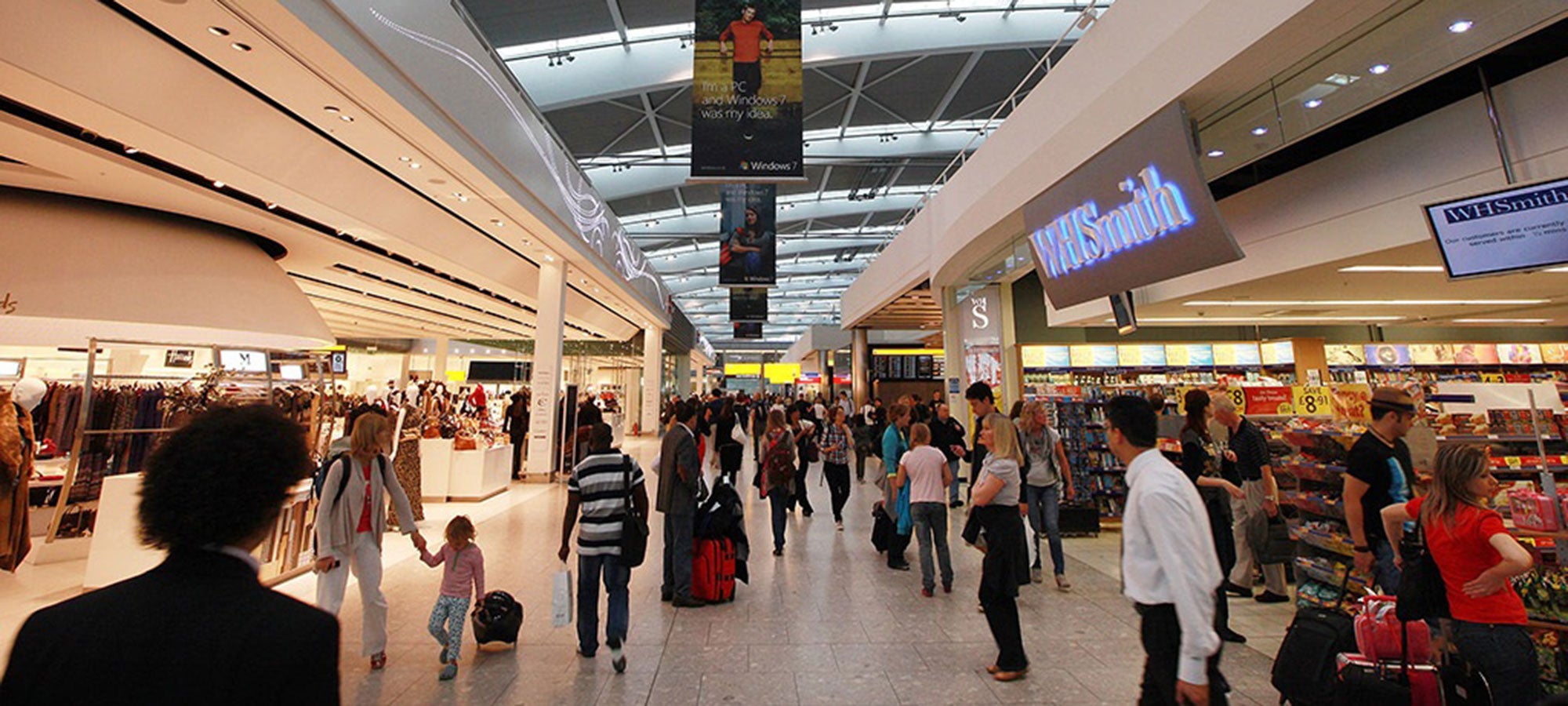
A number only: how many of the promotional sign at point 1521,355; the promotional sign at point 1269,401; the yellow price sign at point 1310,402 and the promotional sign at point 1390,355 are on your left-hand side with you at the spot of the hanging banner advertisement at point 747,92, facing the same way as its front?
4

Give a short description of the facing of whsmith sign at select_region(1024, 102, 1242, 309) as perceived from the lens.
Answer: facing the viewer and to the left of the viewer

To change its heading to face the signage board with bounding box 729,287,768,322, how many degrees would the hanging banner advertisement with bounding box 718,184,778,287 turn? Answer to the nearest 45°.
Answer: approximately 180°

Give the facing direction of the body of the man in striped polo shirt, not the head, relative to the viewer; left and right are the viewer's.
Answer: facing away from the viewer

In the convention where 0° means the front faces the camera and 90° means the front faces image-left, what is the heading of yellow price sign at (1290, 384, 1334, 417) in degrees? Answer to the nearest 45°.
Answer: approximately 0°

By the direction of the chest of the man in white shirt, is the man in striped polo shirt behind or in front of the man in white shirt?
in front

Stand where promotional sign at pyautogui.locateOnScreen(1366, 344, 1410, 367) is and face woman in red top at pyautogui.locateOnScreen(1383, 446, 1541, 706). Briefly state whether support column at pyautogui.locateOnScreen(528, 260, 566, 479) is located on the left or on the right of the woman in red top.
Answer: right

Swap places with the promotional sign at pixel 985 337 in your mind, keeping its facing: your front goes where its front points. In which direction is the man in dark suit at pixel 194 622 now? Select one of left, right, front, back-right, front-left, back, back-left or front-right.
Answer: front

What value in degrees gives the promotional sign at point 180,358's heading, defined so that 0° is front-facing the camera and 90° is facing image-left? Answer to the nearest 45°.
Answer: approximately 0°

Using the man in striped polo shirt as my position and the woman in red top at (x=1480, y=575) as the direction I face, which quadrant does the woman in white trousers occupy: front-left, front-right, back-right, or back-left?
back-right

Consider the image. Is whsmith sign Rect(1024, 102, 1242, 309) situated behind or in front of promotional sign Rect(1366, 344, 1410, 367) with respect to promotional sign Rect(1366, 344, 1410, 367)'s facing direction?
in front

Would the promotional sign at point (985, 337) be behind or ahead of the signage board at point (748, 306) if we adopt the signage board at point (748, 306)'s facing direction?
ahead
